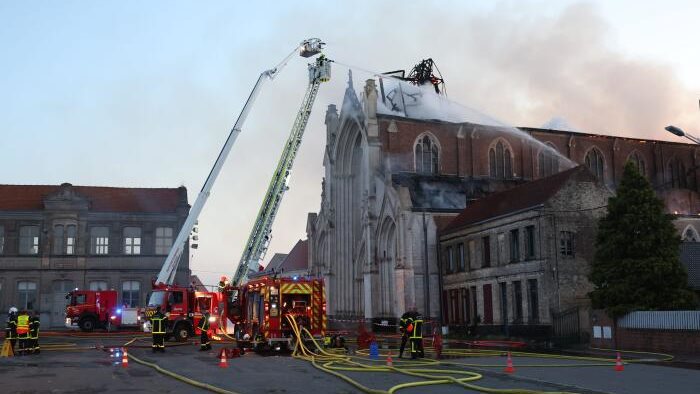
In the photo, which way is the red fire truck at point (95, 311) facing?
to the viewer's left

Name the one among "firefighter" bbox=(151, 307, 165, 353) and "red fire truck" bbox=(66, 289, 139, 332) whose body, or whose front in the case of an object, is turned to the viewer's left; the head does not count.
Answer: the red fire truck

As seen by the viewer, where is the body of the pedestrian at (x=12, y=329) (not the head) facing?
away from the camera

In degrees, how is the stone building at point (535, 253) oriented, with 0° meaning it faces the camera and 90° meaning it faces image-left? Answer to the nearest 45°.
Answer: approximately 45°

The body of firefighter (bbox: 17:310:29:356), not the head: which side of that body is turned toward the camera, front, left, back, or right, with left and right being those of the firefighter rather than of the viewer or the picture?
back

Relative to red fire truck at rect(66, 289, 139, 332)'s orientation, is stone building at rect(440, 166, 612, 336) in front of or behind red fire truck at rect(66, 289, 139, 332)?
behind

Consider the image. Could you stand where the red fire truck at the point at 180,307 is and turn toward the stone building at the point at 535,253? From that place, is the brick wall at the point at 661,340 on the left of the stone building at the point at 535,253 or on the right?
right
